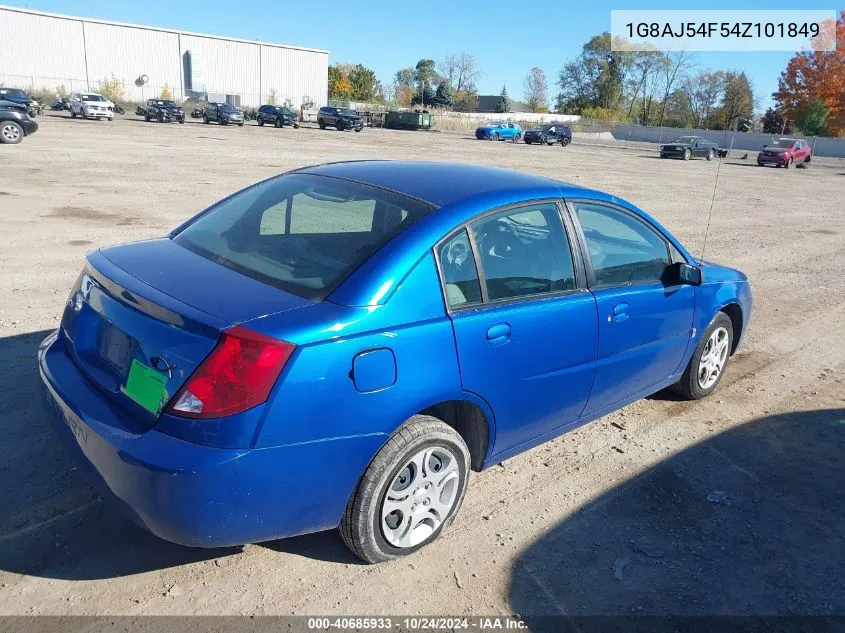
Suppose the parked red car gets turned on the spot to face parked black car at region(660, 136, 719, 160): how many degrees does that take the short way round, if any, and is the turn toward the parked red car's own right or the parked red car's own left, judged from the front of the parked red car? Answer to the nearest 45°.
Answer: approximately 45° to the parked red car's own right

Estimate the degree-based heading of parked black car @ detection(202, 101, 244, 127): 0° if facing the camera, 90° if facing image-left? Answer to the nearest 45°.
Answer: approximately 315°

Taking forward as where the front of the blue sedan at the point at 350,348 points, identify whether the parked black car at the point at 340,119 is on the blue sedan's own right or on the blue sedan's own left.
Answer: on the blue sedan's own left

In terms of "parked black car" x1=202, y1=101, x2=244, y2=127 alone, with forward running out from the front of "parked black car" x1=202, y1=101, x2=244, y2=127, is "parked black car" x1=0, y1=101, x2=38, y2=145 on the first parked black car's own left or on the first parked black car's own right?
on the first parked black car's own right

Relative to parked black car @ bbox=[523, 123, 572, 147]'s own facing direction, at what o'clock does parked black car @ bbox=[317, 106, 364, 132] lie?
parked black car @ bbox=[317, 106, 364, 132] is roughly at 1 o'clock from parked black car @ bbox=[523, 123, 572, 147].

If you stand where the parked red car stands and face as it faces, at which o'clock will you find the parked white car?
The parked white car is roughly at 1 o'clock from the parked red car.

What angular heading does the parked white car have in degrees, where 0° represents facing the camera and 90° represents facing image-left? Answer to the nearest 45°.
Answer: approximately 315°
